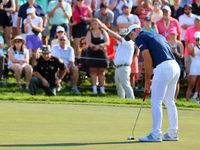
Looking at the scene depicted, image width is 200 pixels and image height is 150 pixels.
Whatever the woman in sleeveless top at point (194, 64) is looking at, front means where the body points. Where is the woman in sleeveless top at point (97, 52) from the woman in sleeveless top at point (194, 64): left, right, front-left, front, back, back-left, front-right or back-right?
right

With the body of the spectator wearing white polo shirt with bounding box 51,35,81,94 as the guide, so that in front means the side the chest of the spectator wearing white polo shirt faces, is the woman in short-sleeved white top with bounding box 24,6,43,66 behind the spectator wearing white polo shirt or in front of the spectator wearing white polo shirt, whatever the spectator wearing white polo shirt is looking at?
behind

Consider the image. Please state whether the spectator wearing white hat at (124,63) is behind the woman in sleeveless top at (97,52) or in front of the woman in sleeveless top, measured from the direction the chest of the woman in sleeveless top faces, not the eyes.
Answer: in front

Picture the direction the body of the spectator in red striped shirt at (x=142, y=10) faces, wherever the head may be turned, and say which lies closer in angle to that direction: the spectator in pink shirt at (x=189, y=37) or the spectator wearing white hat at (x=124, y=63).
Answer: the spectator wearing white hat

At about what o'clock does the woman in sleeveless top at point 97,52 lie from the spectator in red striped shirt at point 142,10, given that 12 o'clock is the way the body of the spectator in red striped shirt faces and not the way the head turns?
The woman in sleeveless top is roughly at 1 o'clock from the spectator in red striped shirt.

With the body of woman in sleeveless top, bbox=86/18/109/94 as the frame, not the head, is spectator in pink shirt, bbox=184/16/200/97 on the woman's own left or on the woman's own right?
on the woman's own left

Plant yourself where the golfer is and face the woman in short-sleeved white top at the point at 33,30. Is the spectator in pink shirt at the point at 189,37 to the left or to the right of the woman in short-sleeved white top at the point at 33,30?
right

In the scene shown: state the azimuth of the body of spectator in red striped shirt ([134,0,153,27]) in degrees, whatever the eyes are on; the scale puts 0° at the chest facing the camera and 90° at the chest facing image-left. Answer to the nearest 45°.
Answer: approximately 0°

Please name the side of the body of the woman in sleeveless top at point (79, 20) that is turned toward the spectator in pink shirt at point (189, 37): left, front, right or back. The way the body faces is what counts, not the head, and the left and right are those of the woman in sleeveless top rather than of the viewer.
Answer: left

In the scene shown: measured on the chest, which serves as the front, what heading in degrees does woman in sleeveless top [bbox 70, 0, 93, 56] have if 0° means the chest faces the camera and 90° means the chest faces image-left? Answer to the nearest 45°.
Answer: approximately 0°

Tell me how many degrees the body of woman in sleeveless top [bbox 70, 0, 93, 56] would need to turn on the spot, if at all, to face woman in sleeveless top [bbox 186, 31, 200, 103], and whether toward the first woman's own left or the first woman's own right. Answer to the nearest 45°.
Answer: approximately 45° to the first woman's own left

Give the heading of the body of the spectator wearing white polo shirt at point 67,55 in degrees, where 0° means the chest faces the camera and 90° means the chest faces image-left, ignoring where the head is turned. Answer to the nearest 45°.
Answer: approximately 315°
